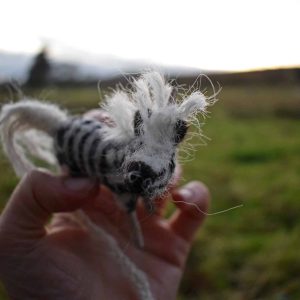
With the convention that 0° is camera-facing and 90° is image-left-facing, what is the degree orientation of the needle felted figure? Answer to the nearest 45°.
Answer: approximately 315°

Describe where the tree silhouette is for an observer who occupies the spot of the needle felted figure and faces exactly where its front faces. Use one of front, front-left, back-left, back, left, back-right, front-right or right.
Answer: back-left
